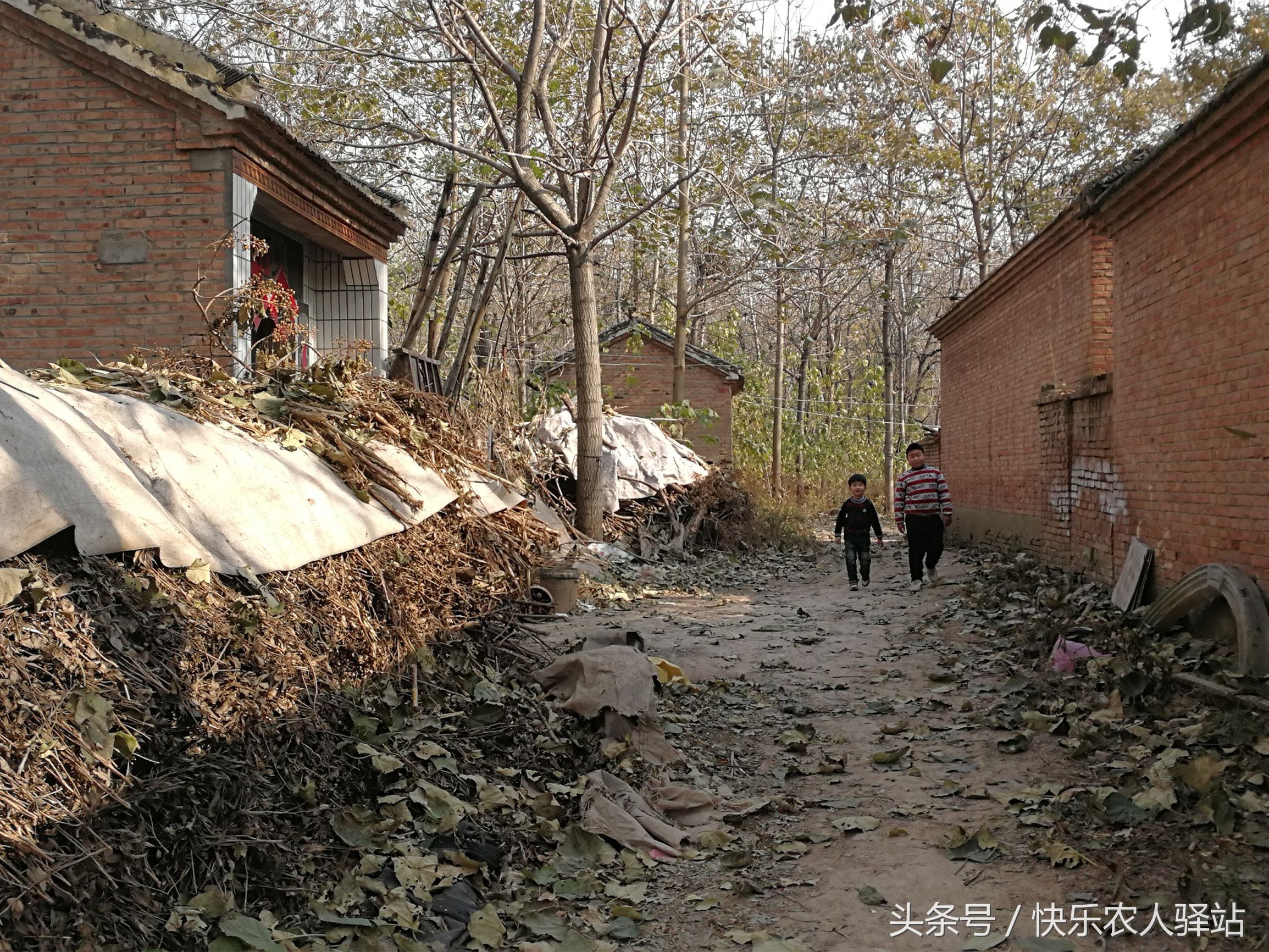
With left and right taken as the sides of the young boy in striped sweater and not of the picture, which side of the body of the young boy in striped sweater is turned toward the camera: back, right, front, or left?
front

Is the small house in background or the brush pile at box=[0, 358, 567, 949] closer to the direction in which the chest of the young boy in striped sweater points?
the brush pile

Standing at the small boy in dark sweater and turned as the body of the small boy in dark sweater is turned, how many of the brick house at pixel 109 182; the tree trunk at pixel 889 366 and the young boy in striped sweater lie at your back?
1

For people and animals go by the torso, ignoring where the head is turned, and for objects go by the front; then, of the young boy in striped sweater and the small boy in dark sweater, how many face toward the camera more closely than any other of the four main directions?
2

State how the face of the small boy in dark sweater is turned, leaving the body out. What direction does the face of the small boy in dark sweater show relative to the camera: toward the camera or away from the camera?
toward the camera

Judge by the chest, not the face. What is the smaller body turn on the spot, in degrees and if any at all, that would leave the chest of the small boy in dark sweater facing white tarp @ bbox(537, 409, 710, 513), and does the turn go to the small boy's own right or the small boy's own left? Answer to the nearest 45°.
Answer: approximately 135° to the small boy's own right

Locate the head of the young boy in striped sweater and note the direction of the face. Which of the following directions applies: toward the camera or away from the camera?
toward the camera

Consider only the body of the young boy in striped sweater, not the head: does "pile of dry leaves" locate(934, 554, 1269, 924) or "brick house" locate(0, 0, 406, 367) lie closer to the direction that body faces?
the pile of dry leaves

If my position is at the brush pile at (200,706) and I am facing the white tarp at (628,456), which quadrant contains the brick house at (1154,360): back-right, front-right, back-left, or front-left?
front-right

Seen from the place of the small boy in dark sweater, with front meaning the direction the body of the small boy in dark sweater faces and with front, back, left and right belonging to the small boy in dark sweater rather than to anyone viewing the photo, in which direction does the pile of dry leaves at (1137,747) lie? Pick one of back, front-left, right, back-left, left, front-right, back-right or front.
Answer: front

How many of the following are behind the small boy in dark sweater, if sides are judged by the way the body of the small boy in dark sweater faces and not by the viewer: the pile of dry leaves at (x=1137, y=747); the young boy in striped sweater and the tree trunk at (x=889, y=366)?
1

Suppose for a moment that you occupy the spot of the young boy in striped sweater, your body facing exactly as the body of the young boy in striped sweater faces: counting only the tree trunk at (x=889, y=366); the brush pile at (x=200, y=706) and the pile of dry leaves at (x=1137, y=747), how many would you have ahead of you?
2

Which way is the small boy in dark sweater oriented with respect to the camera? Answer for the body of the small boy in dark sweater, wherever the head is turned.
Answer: toward the camera

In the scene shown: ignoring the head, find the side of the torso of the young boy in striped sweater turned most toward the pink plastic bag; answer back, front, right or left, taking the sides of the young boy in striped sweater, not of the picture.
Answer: front

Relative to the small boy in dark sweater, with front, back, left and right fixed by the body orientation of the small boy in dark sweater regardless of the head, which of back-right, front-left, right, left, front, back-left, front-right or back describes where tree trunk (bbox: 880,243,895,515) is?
back

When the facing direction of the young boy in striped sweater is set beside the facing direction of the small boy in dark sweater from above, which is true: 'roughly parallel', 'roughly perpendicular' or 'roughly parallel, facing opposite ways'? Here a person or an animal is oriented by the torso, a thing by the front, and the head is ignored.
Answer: roughly parallel

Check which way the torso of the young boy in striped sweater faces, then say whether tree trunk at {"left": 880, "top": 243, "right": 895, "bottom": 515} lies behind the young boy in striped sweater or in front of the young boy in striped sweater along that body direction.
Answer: behind
